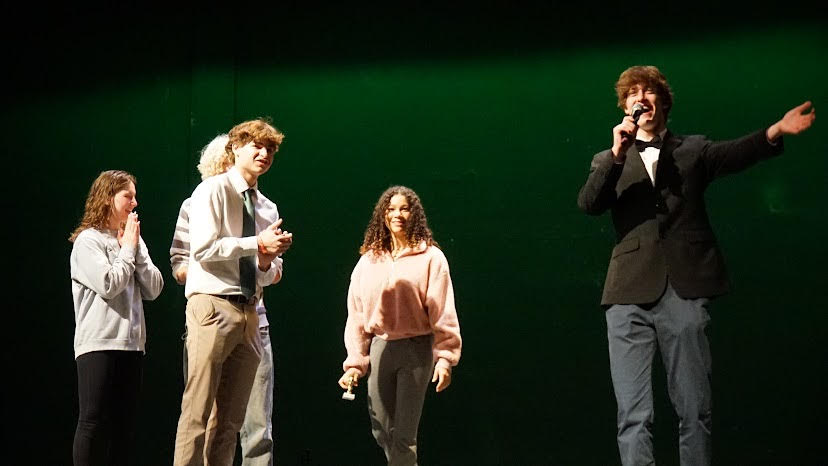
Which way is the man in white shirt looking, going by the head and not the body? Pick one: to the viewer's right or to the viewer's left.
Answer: to the viewer's right

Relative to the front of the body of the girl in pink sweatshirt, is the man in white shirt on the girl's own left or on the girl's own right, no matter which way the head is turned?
on the girl's own right

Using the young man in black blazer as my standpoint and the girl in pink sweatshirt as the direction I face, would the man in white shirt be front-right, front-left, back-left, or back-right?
front-left

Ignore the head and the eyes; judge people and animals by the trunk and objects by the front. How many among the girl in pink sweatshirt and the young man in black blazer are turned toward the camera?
2

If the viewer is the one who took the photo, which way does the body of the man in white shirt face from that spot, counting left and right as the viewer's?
facing the viewer and to the right of the viewer

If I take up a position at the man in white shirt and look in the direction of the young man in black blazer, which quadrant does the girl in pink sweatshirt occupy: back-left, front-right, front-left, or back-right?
front-left

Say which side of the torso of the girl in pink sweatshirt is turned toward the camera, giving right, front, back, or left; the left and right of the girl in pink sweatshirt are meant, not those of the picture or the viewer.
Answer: front

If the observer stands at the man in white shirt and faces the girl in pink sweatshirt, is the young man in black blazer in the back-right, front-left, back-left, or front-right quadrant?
front-right

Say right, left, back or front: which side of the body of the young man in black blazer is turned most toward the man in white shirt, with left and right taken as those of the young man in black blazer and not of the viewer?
right

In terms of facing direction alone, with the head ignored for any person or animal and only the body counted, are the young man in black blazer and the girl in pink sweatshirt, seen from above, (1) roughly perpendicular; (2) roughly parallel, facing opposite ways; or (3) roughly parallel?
roughly parallel

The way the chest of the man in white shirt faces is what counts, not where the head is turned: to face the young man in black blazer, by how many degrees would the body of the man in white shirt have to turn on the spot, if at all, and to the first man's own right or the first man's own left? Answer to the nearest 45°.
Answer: approximately 45° to the first man's own left

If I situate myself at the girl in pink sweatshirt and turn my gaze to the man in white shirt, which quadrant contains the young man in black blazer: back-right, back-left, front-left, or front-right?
back-left

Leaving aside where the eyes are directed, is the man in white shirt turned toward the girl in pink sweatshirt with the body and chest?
no

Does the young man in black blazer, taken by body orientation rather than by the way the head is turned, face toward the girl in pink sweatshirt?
no

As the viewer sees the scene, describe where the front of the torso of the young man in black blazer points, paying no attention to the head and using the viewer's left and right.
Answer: facing the viewer
